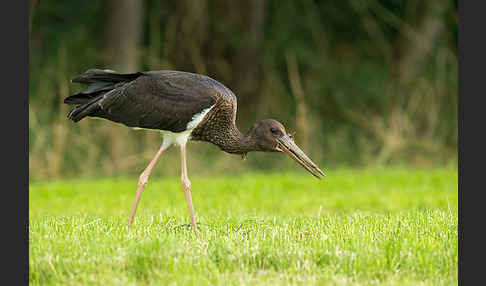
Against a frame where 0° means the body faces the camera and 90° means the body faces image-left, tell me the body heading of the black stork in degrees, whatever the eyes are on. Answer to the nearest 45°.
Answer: approximately 270°

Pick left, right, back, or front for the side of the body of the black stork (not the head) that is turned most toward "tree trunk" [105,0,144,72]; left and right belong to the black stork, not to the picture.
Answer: left
